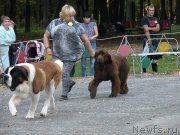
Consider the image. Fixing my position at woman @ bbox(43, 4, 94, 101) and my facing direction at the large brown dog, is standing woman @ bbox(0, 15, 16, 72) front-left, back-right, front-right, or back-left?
back-left

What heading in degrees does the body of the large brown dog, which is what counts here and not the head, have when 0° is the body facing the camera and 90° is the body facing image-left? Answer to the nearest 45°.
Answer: approximately 45°

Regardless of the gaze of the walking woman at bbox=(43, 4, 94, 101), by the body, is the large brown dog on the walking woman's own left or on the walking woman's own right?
on the walking woman's own left

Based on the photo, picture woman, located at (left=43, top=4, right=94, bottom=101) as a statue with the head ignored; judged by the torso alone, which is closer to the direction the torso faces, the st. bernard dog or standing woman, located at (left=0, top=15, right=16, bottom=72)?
the st. bernard dog

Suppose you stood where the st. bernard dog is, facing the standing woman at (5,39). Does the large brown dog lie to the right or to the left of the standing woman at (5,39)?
right
